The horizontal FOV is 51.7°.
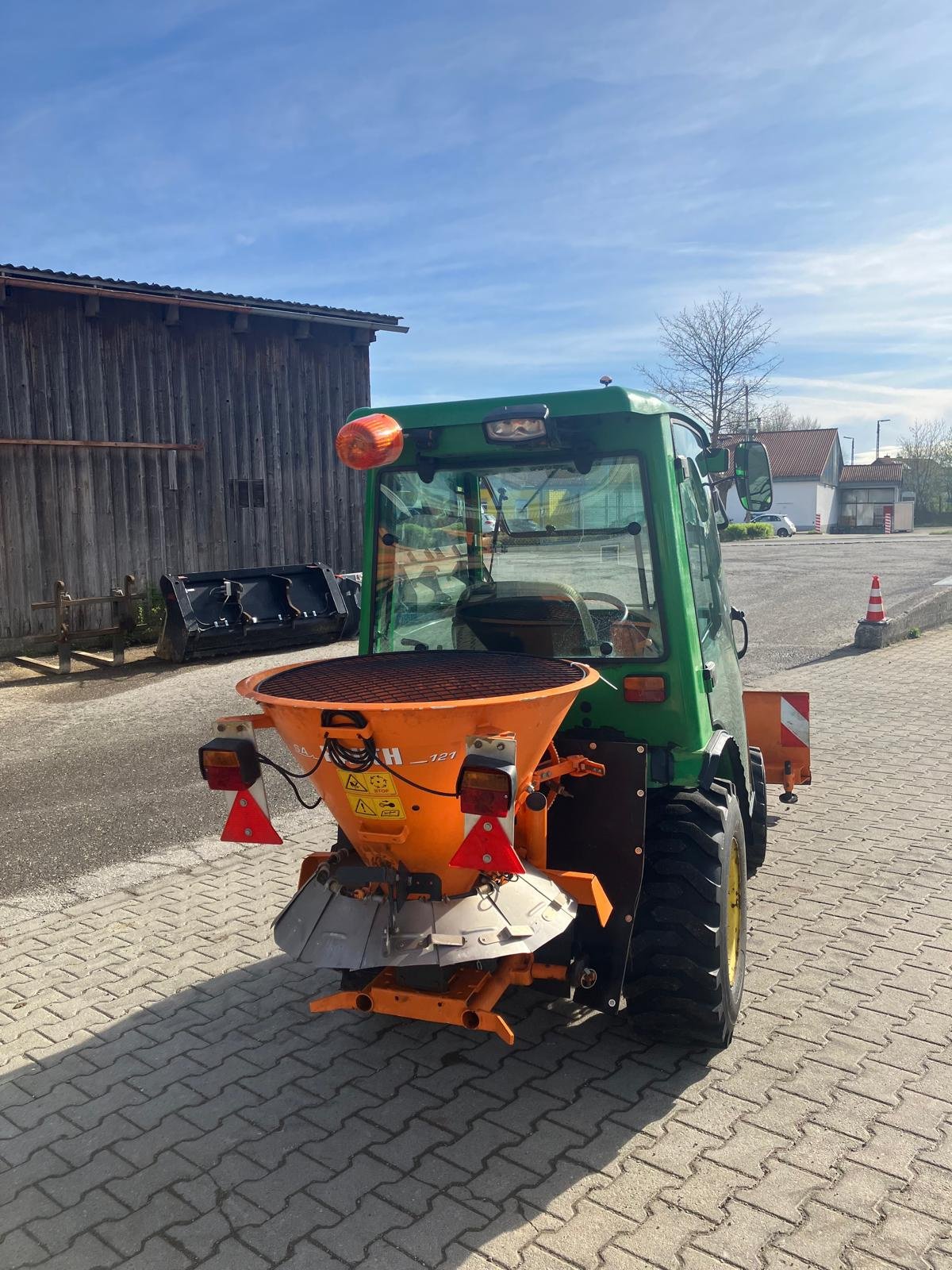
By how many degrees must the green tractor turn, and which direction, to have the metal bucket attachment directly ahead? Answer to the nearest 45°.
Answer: approximately 45° to its left

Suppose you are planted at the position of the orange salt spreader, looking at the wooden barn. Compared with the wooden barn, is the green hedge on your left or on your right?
right

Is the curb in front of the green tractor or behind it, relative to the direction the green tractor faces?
in front

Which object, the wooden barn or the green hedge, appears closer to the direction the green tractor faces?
the green hedge

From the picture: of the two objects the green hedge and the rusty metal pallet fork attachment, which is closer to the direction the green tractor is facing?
the green hedge

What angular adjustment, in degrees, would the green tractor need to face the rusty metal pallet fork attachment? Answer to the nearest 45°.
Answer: approximately 90° to its left

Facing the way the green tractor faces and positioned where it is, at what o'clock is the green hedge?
The green hedge is roughly at 11 o'clock from the green tractor.

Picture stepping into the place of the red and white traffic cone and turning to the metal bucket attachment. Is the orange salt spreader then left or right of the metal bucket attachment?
left

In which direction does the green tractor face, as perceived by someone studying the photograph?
facing away from the viewer and to the right of the viewer

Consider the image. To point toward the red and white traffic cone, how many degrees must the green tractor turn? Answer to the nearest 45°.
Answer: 0° — it already faces it

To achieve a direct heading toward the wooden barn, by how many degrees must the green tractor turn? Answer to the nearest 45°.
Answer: approximately 90° to its left
